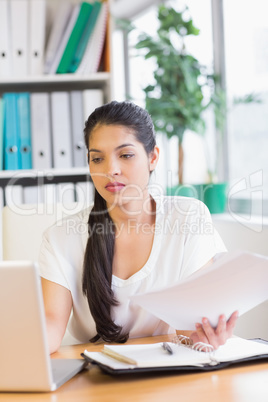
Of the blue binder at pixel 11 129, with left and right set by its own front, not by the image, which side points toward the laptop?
front

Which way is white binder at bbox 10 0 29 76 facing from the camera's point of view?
toward the camera

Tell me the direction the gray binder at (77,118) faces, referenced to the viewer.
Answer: facing the viewer

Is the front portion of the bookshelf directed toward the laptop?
yes

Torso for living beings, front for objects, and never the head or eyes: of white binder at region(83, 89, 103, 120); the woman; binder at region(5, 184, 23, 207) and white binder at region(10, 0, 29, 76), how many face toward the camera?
4

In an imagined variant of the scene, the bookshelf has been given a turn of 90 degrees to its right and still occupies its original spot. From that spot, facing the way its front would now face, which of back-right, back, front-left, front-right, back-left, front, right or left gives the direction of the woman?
left

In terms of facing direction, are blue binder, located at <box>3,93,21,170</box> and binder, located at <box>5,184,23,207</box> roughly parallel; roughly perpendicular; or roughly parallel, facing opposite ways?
roughly parallel

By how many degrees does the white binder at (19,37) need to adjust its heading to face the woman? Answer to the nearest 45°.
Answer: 0° — it already faces them

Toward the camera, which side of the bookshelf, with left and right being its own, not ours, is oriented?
front

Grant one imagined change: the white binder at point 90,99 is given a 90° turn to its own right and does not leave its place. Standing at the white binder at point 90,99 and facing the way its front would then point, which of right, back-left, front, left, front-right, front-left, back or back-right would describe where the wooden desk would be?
left

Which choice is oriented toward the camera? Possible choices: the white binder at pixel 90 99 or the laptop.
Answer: the white binder

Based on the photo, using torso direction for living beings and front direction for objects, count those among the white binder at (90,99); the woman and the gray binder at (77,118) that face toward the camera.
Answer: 3

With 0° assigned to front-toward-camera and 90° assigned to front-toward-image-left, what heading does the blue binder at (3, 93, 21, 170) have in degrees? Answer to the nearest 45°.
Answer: approximately 0°

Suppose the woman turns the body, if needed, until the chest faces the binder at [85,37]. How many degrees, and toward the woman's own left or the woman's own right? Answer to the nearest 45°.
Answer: approximately 180°

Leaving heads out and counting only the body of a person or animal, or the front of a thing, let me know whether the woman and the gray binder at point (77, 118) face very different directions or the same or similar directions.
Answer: same or similar directions

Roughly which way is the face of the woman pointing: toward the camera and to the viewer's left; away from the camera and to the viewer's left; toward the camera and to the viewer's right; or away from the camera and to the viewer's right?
toward the camera and to the viewer's left

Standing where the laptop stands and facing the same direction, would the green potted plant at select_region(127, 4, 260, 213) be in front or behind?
in front
